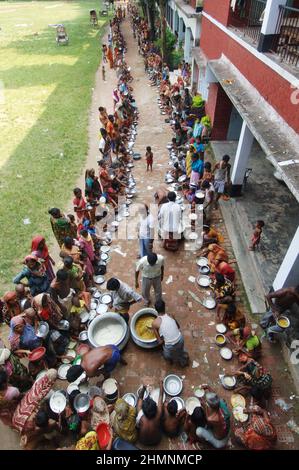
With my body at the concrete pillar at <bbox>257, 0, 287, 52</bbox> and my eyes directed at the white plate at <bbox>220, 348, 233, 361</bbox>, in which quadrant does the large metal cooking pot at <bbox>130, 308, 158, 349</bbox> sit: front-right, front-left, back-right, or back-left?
front-right

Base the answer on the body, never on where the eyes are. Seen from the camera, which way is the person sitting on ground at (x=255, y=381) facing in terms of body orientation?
to the viewer's left

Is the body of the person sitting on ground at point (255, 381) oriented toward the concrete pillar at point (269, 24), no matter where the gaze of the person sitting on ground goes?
no

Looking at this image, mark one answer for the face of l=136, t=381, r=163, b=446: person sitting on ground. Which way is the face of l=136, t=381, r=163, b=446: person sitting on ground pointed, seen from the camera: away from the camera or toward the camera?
away from the camera

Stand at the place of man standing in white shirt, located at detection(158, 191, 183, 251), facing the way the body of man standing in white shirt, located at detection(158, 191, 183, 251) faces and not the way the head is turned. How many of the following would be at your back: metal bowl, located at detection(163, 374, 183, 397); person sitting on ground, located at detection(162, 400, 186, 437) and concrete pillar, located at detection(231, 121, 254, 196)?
2

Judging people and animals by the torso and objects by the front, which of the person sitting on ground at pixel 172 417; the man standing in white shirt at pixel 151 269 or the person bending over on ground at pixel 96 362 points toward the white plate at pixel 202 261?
the person sitting on ground at pixel 172 417

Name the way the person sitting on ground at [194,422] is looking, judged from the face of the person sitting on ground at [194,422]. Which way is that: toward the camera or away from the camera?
away from the camera

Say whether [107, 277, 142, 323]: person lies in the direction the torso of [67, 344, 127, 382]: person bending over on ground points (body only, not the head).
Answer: no

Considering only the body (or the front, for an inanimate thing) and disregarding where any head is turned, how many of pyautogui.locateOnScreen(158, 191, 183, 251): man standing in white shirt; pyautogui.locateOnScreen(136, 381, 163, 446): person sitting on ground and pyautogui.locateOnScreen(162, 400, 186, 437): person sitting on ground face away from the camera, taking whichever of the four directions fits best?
3

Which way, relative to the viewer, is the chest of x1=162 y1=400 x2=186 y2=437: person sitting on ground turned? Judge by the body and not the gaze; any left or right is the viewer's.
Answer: facing away from the viewer

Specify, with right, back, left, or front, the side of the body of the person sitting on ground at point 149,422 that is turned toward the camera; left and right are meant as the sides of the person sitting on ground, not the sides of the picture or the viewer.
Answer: back

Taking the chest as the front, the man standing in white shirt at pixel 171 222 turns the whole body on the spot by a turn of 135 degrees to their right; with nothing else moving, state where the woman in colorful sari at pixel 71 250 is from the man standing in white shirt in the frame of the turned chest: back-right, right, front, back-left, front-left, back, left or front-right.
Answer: right

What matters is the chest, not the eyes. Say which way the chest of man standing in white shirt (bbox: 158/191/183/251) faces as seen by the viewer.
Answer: away from the camera

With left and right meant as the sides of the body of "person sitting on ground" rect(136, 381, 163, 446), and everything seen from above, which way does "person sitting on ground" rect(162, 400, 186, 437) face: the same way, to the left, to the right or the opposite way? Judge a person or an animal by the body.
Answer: the same way

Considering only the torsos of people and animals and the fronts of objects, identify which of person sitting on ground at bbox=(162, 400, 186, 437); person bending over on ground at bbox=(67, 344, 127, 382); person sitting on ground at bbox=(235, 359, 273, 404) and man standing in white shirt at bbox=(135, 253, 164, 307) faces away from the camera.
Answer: person sitting on ground at bbox=(162, 400, 186, 437)

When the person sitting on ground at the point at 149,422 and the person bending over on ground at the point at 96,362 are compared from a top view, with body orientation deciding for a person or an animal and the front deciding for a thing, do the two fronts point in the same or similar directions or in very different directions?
very different directions
